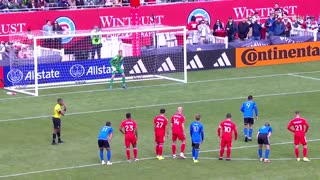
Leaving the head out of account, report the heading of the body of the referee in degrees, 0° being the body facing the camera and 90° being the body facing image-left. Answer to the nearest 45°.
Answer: approximately 270°

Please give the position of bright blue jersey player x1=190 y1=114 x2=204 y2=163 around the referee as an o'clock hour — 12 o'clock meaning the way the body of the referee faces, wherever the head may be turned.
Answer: The bright blue jersey player is roughly at 1 o'clock from the referee.

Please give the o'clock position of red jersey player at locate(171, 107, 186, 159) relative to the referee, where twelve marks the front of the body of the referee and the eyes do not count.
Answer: The red jersey player is roughly at 1 o'clock from the referee.
